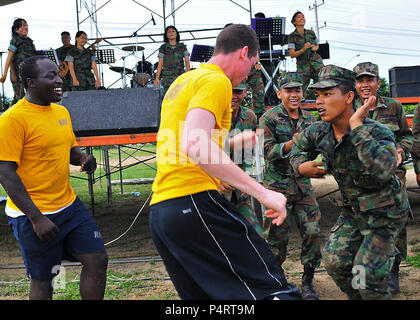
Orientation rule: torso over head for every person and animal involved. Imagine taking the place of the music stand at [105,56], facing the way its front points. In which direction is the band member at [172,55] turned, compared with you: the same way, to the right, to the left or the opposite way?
the opposite way

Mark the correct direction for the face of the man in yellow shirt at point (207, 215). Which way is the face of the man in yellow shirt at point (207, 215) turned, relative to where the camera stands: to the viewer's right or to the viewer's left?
to the viewer's right

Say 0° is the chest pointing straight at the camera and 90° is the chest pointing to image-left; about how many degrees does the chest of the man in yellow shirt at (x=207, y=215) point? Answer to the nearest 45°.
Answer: approximately 225°

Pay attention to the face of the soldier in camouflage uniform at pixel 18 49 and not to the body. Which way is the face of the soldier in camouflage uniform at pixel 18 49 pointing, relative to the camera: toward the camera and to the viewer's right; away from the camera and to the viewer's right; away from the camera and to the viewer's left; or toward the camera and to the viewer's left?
toward the camera and to the viewer's right

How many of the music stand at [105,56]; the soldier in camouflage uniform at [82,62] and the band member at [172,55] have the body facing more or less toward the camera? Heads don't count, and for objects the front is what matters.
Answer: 2

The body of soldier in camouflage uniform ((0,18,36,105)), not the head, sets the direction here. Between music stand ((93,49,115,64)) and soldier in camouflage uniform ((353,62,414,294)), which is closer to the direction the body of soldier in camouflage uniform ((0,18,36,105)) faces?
the soldier in camouflage uniform

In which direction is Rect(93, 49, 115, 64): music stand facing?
away from the camera
